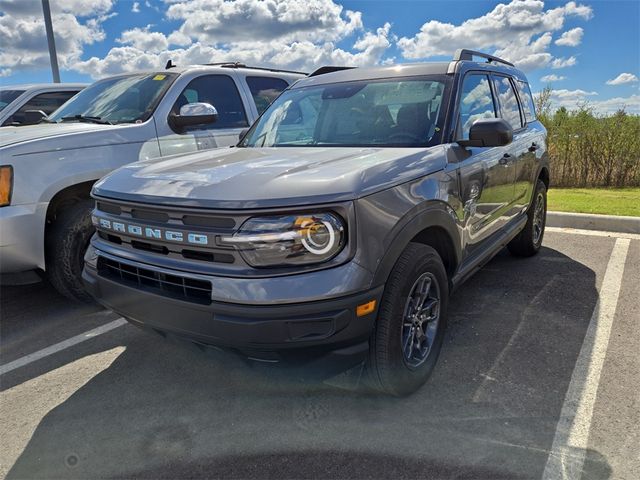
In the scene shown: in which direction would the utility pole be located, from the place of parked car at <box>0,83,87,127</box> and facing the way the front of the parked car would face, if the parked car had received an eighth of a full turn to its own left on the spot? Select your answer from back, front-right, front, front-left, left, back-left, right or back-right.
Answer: back

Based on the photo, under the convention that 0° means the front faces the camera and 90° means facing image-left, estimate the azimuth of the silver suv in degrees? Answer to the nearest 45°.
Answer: approximately 45°

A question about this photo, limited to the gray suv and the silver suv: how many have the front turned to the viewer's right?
0

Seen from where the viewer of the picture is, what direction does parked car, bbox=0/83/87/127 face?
facing the viewer and to the left of the viewer

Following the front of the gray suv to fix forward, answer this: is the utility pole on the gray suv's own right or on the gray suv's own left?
on the gray suv's own right

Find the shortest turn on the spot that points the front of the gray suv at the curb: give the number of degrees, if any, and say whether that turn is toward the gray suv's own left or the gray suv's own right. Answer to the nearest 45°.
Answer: approximately 180°

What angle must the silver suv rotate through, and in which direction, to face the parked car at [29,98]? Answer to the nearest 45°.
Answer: approximately 135° to its right

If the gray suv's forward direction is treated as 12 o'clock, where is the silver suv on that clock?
The silver suv is roughly at 3 o'clock from the gray suv.

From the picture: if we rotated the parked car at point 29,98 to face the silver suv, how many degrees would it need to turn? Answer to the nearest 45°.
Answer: approximately 45° to its left

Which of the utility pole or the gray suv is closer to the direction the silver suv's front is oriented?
the gray suv

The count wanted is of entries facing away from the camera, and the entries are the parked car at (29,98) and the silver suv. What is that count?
0
